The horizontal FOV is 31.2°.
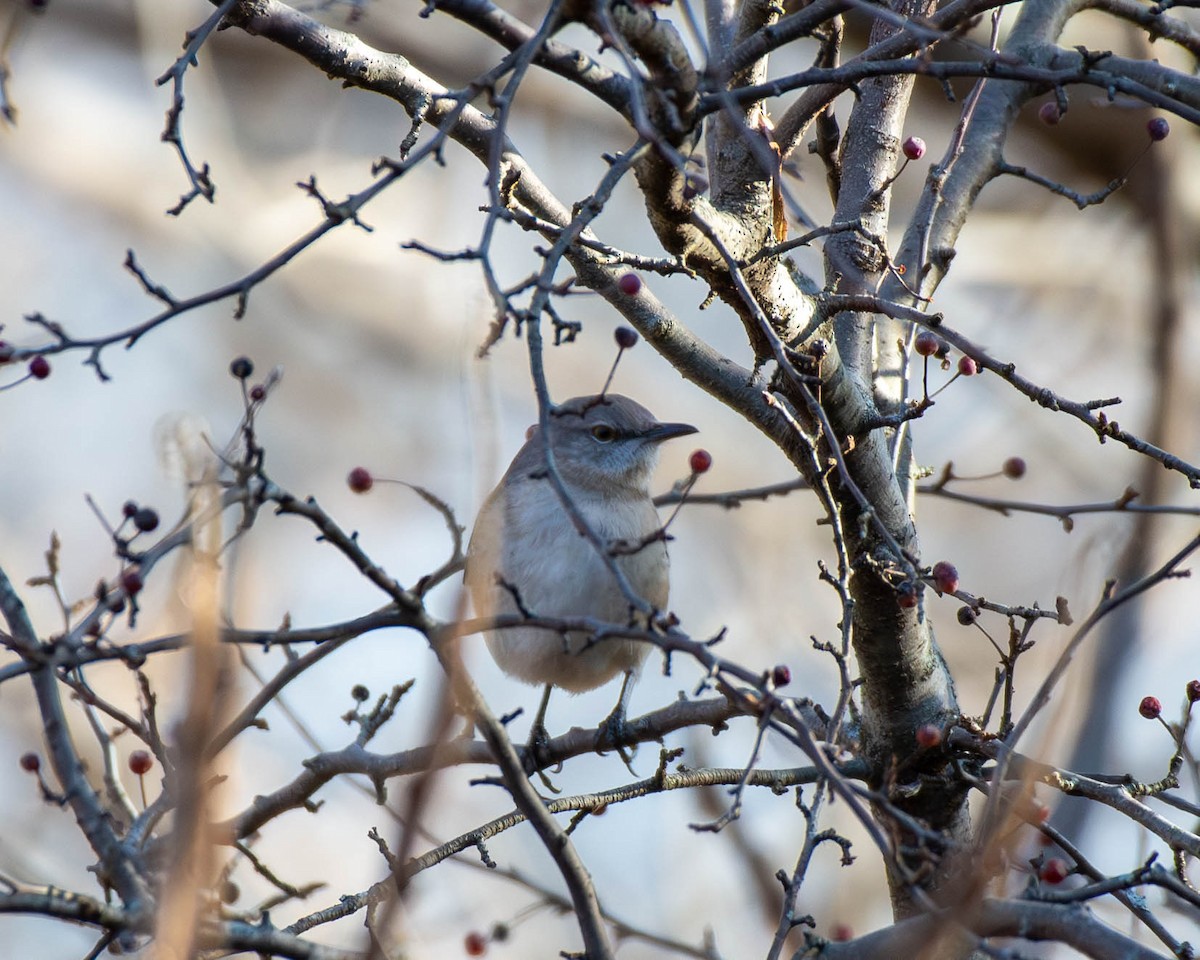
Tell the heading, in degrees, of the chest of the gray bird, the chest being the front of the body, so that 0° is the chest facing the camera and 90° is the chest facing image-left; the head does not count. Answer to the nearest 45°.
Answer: approximately 315°

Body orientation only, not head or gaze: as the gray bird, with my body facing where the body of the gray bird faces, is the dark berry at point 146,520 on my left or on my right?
on my right

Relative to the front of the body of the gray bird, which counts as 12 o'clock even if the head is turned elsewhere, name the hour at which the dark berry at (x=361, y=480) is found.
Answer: The dark berry is roughly at 2 o'clock from the gray bird.

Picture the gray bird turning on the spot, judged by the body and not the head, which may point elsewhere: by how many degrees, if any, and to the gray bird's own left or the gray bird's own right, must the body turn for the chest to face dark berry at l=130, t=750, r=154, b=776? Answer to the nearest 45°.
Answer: approximately 90° to the gray bird's own right

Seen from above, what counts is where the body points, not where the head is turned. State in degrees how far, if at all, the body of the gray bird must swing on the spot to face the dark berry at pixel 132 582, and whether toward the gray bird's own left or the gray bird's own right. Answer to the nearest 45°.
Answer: approximately 45° to the gray bird's own right
